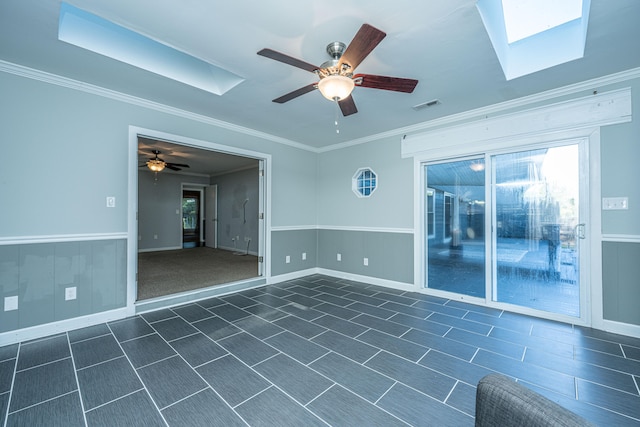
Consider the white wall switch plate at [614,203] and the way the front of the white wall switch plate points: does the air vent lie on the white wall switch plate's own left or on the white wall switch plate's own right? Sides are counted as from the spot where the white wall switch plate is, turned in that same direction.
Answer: on the white wall switch plate's own right

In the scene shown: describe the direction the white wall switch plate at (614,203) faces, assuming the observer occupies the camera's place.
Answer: facing the viewer

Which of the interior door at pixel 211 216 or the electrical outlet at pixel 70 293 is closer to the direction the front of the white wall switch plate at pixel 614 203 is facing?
the electrical outlet

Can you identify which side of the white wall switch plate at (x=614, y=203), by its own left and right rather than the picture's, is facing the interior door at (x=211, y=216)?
right

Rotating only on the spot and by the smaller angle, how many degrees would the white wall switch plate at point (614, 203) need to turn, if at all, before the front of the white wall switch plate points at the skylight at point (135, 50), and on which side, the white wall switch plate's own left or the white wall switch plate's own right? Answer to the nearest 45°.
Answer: approximately 45° to the white wall switch plate's own right

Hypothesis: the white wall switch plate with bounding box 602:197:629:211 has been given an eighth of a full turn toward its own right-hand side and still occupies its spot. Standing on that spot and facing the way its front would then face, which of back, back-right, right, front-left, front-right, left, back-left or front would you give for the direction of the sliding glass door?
front-right

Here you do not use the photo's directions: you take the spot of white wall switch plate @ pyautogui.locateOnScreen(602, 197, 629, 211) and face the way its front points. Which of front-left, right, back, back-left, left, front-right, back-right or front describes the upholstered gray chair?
front

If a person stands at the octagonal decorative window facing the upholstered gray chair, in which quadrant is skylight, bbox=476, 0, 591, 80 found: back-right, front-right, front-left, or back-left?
front-left

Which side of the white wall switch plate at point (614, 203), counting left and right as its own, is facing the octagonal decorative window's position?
right

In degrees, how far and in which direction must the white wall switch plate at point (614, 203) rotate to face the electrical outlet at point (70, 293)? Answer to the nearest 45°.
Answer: approximately 45° to its right
